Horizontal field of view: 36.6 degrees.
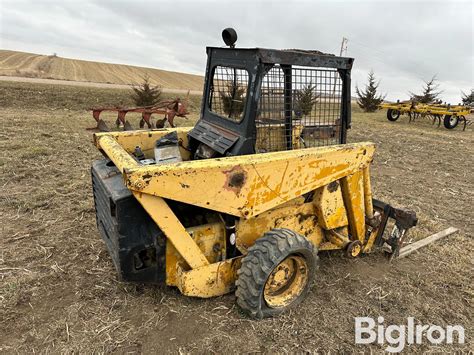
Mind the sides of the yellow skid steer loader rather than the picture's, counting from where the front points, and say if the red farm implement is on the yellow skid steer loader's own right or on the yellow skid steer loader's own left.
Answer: on the yellow skid steer loader's own left

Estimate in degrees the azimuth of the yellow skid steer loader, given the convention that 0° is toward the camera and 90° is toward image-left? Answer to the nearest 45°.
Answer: approximately 225°
